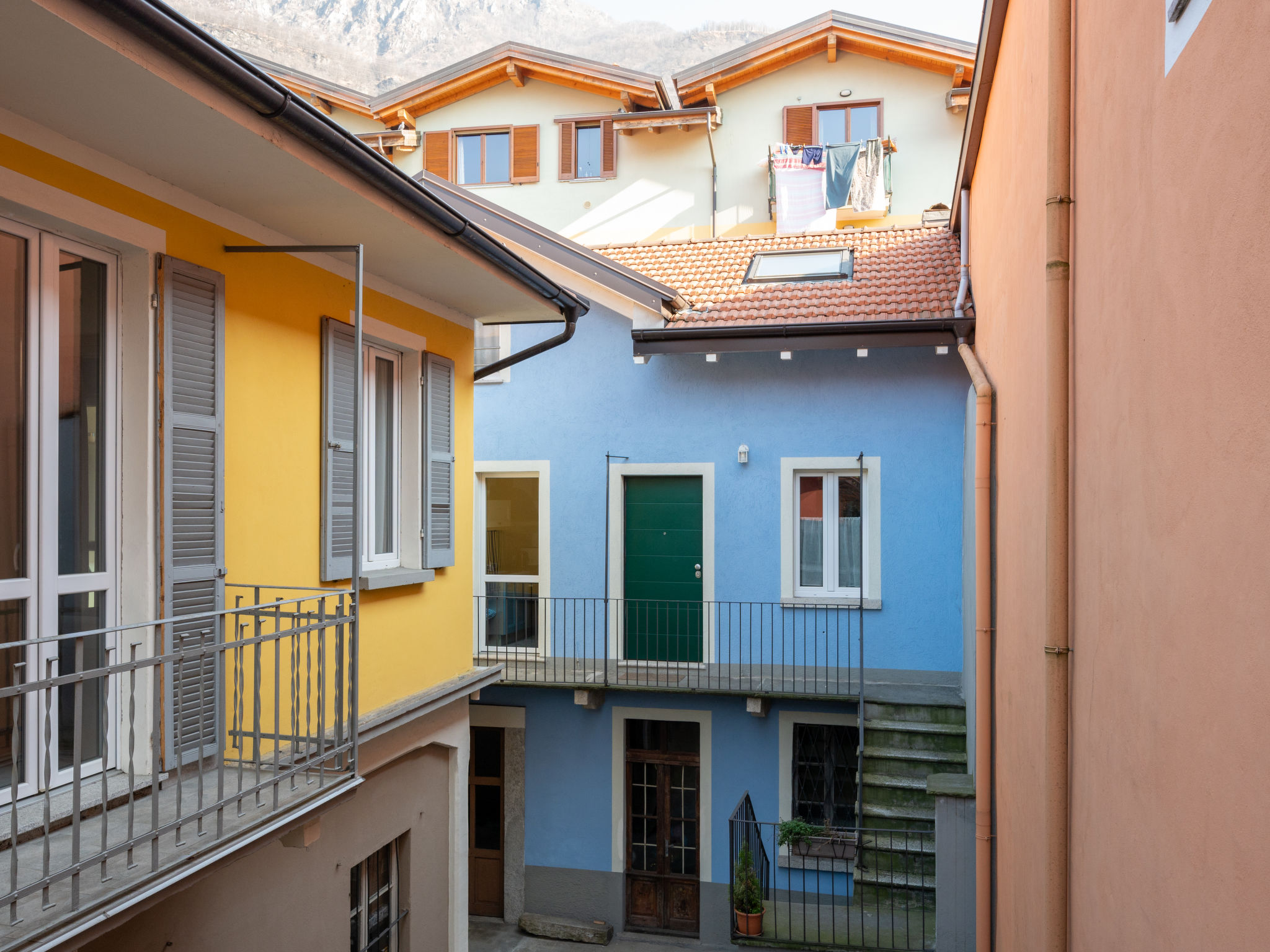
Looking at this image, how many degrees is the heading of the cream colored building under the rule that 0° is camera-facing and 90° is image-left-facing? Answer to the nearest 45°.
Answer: approximately 0°

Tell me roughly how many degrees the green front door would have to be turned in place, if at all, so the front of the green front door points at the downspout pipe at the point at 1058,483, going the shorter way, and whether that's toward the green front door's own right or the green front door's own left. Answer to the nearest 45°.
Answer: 0° — it already faces it

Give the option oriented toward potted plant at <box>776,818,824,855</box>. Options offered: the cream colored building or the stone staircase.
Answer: the cream colored building

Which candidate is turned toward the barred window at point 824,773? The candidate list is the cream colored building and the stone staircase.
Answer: the cream colored building

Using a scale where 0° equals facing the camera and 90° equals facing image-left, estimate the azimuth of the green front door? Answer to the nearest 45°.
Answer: approximately 0°
